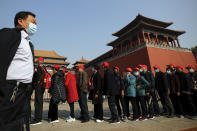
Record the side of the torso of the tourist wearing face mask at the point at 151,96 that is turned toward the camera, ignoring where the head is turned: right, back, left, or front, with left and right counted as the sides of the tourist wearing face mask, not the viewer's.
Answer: left

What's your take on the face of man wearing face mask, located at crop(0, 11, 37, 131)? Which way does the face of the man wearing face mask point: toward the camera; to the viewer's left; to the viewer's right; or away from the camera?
to the viewer's right

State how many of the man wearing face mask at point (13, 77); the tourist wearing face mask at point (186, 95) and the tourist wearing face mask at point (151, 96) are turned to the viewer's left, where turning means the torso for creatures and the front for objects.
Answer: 2

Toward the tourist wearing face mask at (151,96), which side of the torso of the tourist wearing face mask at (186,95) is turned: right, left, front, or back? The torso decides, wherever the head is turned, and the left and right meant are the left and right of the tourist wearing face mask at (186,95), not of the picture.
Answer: front

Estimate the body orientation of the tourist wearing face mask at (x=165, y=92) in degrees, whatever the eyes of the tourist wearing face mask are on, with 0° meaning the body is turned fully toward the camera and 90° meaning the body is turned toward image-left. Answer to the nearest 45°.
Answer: approximately 45°

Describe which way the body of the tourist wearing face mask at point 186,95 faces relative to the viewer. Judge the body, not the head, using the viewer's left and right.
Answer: facing to the left of the viewer

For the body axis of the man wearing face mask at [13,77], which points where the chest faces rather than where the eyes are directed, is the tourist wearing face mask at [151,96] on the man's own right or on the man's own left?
on the man's own left

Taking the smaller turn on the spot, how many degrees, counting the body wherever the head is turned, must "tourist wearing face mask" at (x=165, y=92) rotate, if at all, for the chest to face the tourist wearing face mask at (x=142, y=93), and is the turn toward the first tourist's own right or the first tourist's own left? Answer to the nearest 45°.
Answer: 0° — they already face them

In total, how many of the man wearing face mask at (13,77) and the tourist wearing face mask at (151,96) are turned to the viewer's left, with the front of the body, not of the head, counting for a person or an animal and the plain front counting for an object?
1

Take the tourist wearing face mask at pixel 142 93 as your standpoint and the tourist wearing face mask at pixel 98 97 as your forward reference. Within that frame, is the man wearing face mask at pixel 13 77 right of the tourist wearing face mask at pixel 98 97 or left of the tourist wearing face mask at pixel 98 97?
left

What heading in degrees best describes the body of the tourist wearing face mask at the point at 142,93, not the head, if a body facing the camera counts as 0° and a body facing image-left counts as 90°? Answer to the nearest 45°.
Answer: approximately 45°
